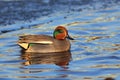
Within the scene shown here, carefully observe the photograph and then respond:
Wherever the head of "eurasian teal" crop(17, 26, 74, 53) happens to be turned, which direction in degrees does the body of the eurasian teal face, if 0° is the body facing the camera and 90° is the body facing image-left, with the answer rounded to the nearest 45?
approximately 270°
